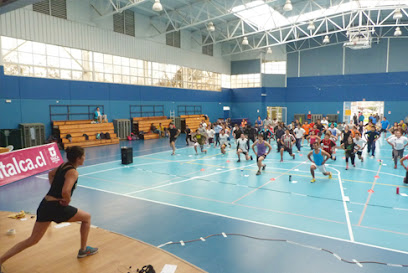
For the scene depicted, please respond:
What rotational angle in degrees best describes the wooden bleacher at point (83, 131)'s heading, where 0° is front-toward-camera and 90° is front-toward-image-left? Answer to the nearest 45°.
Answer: approximately 315°

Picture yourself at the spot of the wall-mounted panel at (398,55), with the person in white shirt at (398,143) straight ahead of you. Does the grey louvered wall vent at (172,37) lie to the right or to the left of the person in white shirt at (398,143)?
right

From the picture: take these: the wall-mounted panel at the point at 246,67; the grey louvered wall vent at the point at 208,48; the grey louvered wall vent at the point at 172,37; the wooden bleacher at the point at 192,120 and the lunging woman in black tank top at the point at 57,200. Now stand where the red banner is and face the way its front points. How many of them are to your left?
4

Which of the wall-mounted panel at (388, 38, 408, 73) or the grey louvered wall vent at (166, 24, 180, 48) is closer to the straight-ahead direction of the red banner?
the wall-mounted panel

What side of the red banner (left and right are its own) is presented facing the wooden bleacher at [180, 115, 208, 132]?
left

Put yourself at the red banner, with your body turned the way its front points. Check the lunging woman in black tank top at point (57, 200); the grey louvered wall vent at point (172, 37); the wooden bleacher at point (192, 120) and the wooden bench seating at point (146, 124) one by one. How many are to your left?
3

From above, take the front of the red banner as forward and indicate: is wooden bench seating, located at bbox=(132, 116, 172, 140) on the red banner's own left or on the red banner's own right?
on the red banner's own left

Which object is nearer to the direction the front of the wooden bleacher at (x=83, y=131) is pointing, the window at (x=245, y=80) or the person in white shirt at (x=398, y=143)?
the person in white shirt

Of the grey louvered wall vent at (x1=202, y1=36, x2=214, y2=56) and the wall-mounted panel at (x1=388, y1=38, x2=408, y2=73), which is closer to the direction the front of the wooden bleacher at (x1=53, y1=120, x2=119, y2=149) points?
the wall-mounted panel

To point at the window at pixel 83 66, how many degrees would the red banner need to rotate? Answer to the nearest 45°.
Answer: approximately 135° to its left

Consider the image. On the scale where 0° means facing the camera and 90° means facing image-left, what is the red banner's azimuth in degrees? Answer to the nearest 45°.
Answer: approximately 315°
